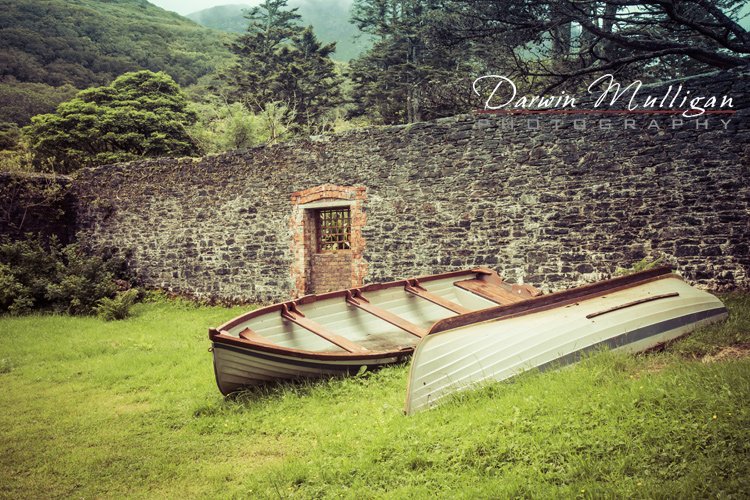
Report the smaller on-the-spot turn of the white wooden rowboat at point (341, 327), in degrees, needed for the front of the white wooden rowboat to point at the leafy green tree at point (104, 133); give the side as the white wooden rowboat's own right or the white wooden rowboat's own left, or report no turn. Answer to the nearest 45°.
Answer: approximately 90° to the white wooden rowboat's own right

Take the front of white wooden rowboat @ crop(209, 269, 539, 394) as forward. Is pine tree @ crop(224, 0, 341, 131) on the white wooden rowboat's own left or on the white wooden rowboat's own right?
on the white wooden rowboat's own right

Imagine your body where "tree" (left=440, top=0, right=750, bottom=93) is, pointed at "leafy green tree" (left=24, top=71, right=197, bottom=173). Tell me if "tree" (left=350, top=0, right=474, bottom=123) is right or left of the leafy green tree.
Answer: right

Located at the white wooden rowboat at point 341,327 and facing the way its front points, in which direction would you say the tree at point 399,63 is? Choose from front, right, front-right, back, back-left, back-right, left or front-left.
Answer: back-right

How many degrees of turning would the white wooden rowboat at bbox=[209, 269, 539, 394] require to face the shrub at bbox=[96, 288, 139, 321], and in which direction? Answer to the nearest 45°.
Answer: approximately 90° to its right

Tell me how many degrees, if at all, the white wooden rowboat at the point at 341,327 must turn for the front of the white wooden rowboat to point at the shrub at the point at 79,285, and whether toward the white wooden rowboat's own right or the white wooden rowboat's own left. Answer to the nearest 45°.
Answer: approximately 90° to the white wooden rowboat's own right

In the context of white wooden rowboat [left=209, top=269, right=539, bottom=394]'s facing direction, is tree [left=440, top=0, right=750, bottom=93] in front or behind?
behind

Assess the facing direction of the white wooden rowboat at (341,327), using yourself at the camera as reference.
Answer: facing the viewer and to the left of the viewer

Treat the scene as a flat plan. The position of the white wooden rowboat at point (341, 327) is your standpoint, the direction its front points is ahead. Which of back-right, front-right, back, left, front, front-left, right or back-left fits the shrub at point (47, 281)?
right
